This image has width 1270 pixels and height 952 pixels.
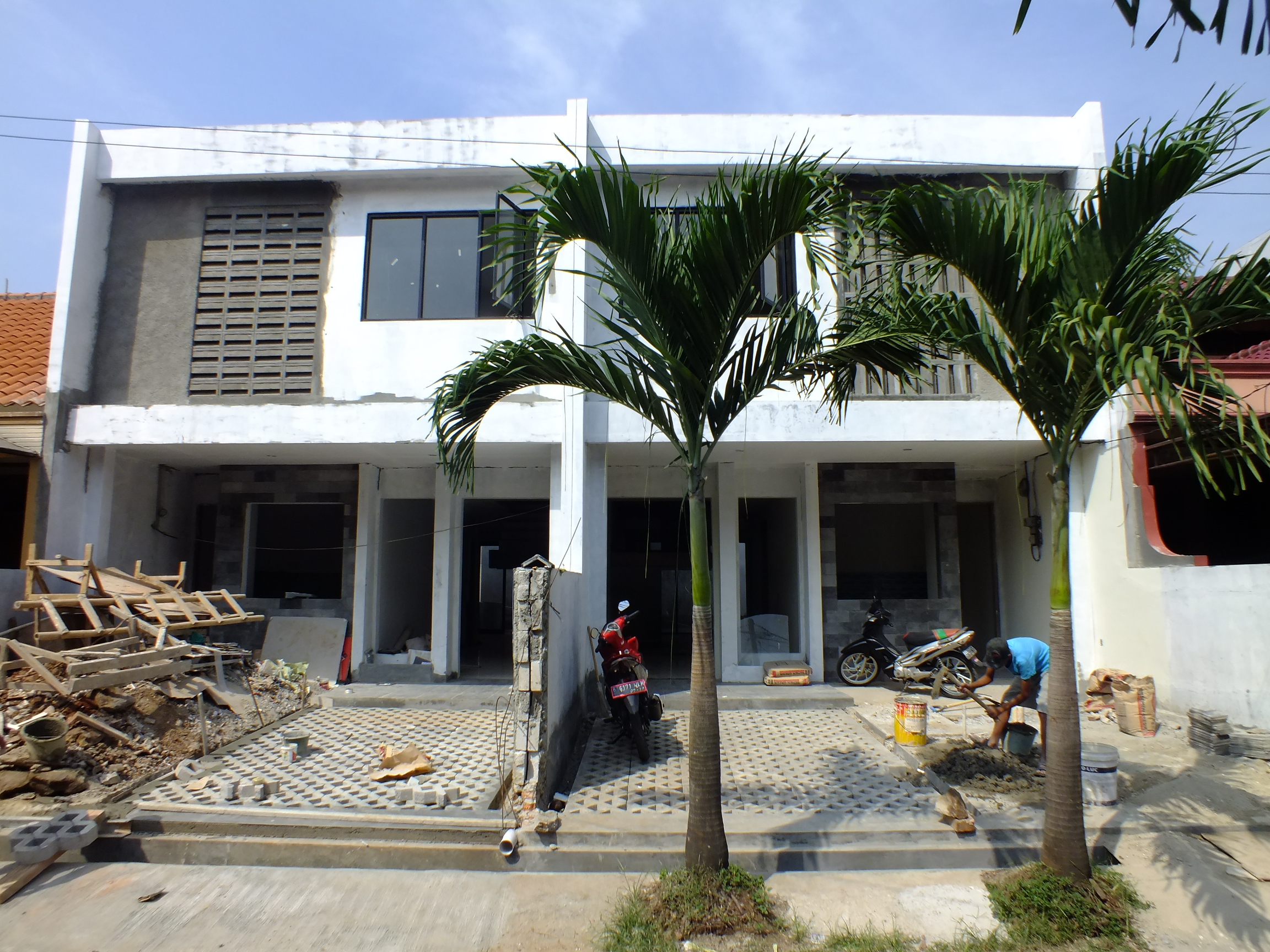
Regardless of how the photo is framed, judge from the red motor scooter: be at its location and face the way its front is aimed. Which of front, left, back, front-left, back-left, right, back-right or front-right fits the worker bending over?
right

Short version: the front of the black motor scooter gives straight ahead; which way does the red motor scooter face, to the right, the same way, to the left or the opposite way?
to the right

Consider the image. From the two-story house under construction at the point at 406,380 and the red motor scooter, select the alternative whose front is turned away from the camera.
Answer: the red motor scooter

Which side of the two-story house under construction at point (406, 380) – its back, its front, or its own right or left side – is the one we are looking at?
front

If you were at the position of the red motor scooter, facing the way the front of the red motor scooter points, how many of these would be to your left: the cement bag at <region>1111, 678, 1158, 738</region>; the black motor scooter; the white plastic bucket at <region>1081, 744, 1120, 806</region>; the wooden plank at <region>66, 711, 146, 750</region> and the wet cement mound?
1

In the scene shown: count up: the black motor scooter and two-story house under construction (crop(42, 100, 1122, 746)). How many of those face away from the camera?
0

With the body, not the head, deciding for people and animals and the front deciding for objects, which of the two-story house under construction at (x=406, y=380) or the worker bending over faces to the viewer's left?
the worker bending over

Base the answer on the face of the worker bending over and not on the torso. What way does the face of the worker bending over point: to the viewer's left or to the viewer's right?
to the viewer's left

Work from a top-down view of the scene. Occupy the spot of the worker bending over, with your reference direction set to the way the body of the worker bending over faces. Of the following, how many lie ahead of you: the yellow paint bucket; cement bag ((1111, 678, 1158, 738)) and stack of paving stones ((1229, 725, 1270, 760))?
1

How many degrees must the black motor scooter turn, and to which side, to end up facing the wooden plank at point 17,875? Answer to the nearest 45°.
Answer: approximately 45° to its left

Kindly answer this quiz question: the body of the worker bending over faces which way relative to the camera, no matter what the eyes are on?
to the viewer's left

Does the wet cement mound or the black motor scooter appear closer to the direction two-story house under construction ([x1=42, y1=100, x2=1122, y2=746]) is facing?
the wet cement mound

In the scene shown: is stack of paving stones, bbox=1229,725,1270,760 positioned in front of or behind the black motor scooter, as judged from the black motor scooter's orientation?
behind

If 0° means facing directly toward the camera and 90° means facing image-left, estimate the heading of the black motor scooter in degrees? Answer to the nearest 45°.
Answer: approximately 90°

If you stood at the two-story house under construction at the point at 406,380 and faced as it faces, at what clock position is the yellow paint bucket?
The yellow paint bucket is roughly at 10 o'clock from the two-story house under construction.

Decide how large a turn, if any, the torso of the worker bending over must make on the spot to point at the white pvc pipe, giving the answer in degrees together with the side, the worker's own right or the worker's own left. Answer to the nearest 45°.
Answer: approximately 45° to the worker's own left

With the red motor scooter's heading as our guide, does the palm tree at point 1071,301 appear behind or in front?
behind

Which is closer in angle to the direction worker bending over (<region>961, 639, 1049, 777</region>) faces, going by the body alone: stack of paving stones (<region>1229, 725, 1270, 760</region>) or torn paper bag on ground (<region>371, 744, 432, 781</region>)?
the torn paper bag on ground

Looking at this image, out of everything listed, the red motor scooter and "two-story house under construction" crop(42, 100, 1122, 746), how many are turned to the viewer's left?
0

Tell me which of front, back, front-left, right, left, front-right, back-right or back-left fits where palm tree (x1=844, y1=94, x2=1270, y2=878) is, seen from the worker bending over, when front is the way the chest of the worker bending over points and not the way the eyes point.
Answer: left
